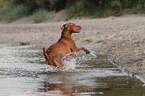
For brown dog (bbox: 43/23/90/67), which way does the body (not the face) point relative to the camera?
to the viewer's right
